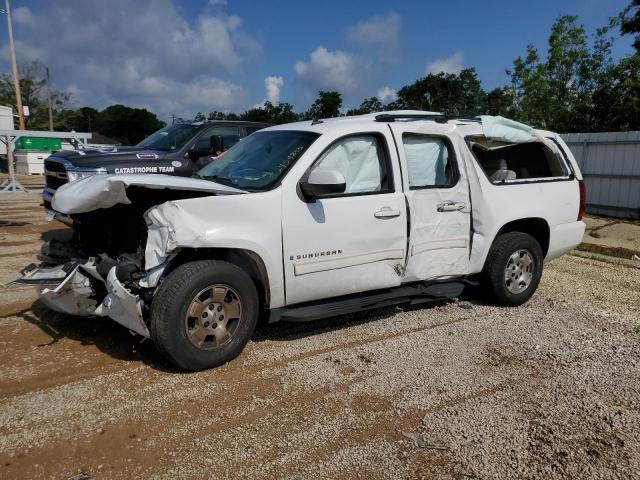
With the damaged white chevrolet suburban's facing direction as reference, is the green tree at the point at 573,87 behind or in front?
behind

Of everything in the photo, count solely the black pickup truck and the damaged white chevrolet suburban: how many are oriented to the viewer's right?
0

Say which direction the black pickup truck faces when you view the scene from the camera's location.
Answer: facing the viewer and to the left of the viewer

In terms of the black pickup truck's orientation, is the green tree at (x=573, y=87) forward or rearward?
rearward

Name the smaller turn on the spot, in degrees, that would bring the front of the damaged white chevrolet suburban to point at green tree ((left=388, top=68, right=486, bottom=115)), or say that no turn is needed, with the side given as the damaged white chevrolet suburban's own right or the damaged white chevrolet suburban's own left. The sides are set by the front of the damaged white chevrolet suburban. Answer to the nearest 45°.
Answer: approximately 135° to the damaged white chevrolet suburban's own right

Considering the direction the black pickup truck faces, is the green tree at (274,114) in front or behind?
behind

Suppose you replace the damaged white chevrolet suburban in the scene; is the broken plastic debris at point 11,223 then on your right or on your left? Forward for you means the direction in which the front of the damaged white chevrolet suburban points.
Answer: on your right

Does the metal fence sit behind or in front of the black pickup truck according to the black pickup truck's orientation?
behind

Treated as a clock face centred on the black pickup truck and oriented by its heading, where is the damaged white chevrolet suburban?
The damaged white chevrolet suburban is roughly at 10 o'clock from the black pickup truck.
